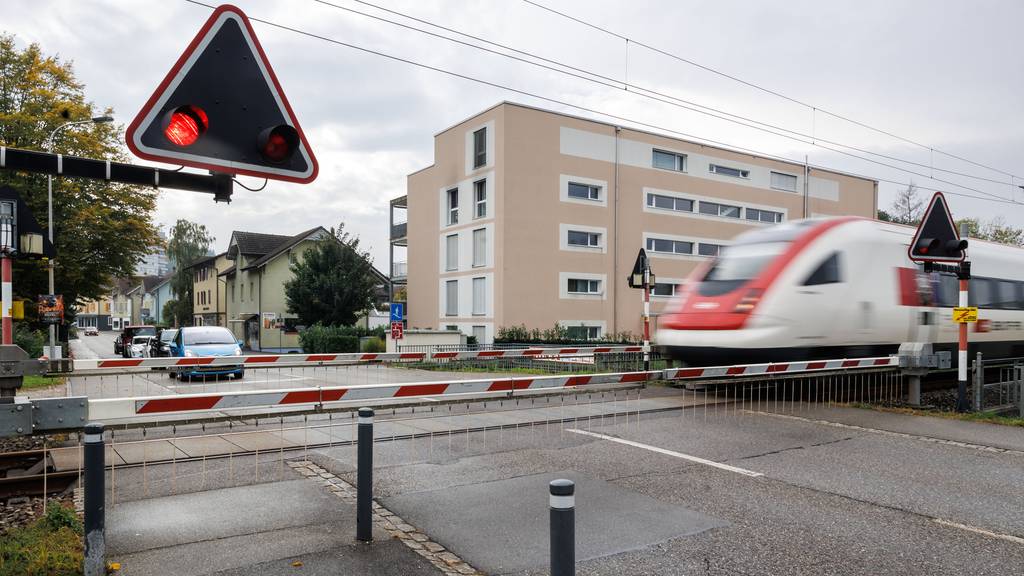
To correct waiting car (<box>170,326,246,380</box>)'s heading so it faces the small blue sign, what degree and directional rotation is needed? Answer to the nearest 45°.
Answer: approximately 135° to its left

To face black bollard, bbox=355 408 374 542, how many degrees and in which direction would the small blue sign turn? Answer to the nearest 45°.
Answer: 0° — it already faces it

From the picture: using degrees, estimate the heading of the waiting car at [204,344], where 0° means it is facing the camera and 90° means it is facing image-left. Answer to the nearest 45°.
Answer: approximately 0°

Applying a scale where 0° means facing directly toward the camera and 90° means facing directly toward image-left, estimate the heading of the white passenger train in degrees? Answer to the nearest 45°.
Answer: approximately 45°

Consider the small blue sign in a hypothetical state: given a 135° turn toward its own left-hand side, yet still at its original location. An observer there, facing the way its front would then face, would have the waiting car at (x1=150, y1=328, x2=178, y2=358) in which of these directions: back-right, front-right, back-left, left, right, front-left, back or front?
back-left

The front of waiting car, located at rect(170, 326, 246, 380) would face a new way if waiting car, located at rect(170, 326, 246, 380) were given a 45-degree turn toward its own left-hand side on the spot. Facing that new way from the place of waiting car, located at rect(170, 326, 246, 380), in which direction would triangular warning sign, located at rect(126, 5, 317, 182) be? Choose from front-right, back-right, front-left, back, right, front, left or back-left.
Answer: front-right

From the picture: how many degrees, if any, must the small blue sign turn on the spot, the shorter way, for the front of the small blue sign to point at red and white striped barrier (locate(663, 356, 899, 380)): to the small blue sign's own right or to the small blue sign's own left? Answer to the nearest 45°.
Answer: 0° — it already faces it

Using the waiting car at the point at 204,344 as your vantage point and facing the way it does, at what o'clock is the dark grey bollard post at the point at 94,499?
The dark grey bollard post is roughly at 12 o'clock from the waiting car.

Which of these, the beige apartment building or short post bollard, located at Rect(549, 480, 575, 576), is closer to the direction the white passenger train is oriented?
the short post bollard

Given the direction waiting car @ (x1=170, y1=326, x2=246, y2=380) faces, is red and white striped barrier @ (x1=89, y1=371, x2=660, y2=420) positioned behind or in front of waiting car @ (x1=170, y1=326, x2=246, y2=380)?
in front

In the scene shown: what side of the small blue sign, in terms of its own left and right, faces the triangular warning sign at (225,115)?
front

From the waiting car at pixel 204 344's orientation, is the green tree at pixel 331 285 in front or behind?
behind

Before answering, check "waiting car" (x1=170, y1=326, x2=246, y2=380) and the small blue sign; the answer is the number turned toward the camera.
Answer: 2

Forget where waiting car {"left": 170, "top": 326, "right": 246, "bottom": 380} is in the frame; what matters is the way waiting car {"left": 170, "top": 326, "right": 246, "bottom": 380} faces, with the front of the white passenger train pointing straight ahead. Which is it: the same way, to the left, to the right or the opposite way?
to the left
